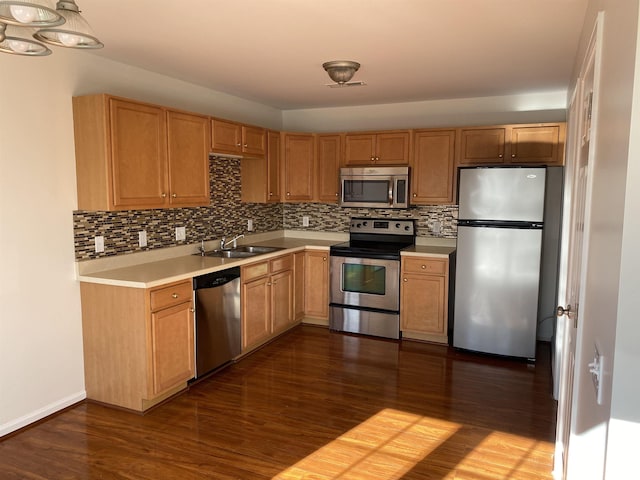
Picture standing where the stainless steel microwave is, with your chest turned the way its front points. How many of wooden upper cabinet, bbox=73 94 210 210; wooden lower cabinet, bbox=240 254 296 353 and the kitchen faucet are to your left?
0

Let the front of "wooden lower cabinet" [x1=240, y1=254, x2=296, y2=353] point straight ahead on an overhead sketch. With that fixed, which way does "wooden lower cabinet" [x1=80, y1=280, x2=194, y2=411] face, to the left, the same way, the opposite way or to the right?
the same way

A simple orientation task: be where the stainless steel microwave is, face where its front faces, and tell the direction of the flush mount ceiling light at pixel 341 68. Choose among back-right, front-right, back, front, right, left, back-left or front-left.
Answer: front

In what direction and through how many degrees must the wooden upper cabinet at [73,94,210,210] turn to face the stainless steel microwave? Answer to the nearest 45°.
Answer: approximately 45° to its left

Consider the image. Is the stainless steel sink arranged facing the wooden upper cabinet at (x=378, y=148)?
no

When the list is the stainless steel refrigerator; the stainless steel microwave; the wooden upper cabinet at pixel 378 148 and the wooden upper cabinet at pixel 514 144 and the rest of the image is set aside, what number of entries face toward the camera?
4

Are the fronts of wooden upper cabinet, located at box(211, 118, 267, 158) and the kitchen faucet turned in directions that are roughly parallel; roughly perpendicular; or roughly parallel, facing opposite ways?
roughly parallel

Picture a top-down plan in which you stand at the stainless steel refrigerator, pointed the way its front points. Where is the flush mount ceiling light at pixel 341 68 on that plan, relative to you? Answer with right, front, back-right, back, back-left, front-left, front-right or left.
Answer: front-right

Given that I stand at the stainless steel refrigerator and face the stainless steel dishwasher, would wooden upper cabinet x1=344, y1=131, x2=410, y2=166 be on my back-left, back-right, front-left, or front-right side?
front-right

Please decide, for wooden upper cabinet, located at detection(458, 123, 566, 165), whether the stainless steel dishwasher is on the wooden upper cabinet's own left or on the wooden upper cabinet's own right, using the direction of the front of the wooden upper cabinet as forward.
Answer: on the wooden upper cabinet's own right

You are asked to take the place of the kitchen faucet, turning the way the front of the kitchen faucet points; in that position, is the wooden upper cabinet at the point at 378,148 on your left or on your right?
on your left

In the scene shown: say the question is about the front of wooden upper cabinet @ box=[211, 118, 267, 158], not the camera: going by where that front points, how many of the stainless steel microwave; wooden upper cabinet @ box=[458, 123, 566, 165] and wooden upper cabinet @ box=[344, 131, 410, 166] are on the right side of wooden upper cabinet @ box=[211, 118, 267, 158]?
0

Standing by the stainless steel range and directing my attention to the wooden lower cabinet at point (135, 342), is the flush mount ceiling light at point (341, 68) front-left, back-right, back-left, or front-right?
front-left

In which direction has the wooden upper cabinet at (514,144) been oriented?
toward the camera

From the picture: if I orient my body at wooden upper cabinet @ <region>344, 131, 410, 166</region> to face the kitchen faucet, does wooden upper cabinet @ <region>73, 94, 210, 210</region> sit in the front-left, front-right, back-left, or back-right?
front-left

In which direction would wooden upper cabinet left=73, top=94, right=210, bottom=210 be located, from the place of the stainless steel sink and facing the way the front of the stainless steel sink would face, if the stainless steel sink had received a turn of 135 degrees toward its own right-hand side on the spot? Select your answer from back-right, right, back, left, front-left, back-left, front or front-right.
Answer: front-left

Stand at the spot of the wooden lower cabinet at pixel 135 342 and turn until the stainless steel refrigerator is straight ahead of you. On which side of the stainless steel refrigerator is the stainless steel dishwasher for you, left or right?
left

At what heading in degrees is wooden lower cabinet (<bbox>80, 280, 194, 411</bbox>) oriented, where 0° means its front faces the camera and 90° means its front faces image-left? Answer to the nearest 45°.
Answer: approximately 315°

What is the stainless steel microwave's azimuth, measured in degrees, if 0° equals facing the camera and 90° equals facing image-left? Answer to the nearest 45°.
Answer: approximately 0°

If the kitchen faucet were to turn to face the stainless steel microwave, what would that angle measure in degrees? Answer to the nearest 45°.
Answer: approximately 45° to its left

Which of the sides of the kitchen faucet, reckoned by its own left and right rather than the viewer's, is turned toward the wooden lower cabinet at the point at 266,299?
front
